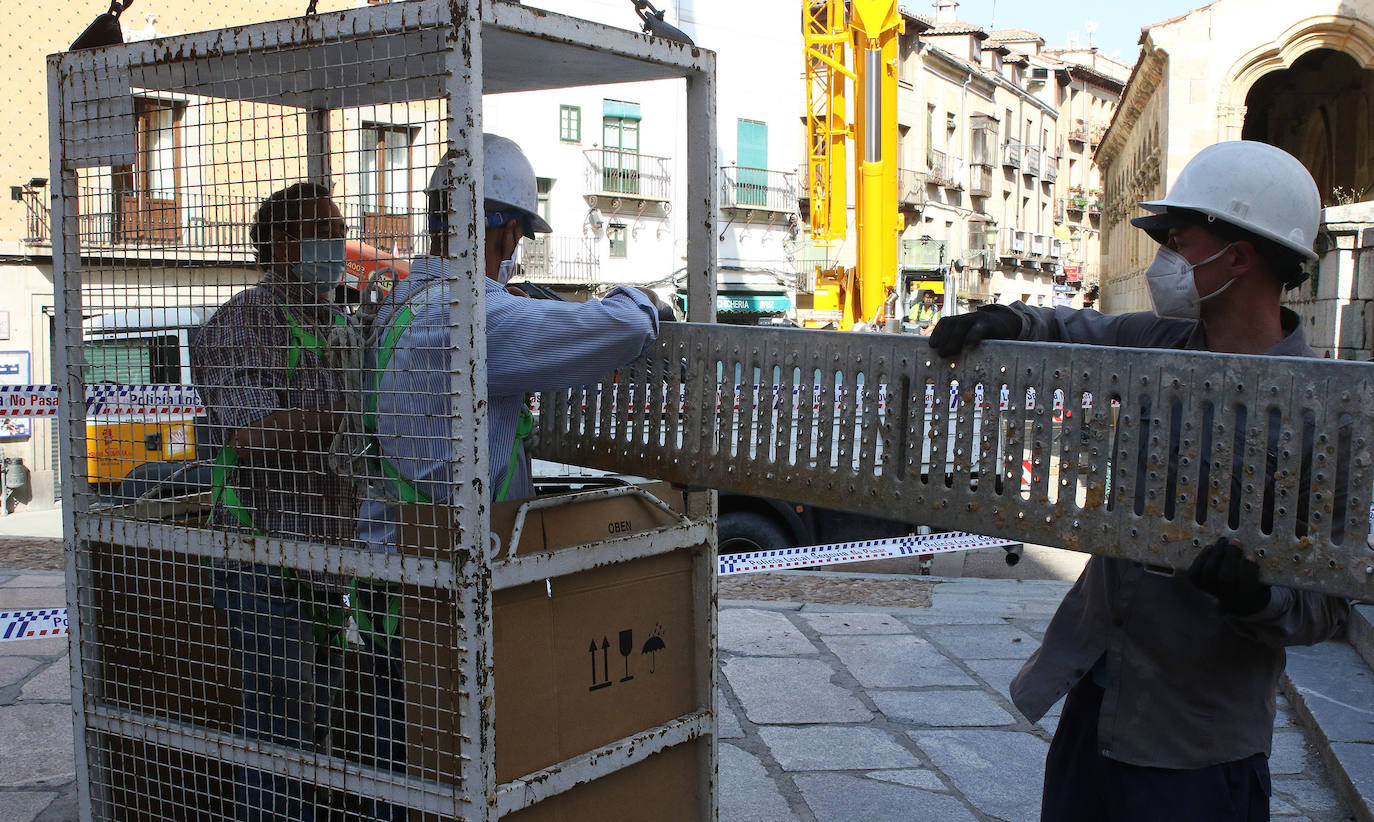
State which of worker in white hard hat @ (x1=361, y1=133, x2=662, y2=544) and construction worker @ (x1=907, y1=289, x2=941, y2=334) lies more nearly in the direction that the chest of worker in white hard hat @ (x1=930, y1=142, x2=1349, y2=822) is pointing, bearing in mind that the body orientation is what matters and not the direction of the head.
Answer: the worker in white hard hat

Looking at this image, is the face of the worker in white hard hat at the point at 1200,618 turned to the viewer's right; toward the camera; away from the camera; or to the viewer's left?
to the viewer's left

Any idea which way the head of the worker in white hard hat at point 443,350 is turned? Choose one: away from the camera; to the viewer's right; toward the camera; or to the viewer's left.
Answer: to the viewer's right

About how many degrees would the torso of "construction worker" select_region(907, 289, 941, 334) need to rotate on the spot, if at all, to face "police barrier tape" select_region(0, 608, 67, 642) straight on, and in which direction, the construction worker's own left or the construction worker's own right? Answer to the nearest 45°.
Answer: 0° — they already face it

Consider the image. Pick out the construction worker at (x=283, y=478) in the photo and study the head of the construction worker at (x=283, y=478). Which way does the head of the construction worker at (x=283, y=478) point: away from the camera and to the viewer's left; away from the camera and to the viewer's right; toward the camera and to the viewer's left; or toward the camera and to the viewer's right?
toward the camera and to the viewer's right

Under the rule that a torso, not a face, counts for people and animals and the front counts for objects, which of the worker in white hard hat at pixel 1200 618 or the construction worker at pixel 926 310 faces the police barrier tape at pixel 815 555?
the construction worker

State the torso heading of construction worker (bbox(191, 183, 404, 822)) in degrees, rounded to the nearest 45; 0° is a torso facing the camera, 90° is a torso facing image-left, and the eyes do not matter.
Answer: approximately 270°

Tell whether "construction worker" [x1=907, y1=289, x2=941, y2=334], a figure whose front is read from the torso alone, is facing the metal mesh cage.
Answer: yes

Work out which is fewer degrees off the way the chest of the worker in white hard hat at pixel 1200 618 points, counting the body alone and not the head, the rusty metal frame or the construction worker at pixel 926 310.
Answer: the rusty metal frame

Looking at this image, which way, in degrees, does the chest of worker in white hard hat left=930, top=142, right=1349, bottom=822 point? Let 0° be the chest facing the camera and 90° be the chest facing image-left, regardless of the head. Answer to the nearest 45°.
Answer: approximately 45°

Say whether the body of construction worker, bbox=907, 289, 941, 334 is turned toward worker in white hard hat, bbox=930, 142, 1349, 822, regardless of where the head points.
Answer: yes

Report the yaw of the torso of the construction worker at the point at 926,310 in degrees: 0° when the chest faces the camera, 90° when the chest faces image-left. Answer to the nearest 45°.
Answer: approximately 0°

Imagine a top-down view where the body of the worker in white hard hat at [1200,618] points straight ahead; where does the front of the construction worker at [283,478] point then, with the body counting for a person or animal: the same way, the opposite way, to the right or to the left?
the opposite way

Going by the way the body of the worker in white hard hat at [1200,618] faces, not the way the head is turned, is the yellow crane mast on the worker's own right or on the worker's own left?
on the worker's own right
